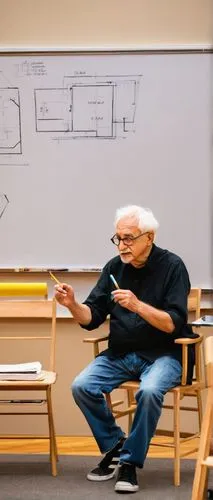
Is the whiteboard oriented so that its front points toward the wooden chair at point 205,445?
yes

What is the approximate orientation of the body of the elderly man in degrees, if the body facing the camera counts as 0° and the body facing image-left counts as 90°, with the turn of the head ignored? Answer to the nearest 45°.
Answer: approximately 45°

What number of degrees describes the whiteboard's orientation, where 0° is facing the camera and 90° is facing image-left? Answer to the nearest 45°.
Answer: approximately 0°

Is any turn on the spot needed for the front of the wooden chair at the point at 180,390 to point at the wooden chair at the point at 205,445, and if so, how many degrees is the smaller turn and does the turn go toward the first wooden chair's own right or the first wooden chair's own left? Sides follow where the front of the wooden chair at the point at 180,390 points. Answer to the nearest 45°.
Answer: approximately 45° to the first wooden chair's own left
